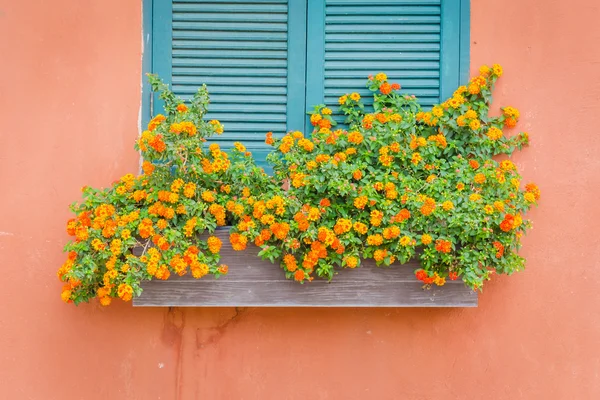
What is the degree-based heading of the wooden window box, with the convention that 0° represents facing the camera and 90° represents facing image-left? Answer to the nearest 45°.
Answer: approximately 0°

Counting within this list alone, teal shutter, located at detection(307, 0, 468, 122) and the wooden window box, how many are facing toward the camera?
2

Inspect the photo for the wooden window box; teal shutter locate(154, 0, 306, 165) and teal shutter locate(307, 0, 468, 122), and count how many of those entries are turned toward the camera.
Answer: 3

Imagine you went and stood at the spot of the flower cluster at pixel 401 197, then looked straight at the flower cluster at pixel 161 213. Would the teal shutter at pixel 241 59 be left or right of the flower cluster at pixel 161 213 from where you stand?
right

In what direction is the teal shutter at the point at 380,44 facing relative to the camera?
toward the camera

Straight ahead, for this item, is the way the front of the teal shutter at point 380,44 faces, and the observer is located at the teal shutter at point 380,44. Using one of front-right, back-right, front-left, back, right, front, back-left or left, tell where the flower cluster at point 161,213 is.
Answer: front-right

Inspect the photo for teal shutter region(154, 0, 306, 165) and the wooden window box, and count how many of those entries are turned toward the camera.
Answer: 2

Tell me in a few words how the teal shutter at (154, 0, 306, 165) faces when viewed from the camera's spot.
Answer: facing the viewer
